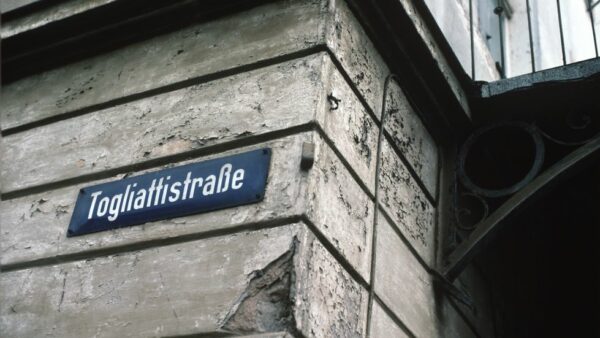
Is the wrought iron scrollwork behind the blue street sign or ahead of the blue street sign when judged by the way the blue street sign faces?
behind

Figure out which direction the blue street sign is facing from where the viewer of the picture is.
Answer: facing the viewer and to the left of the viewer
